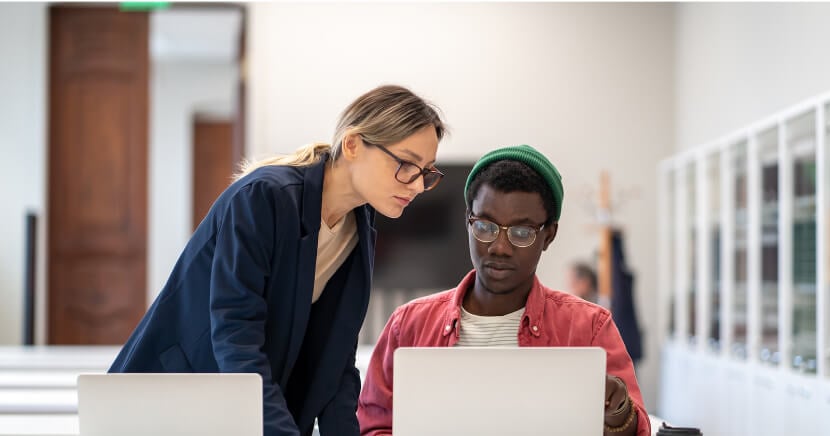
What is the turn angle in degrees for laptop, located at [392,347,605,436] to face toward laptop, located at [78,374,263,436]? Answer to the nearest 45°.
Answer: approximately 90° to its left

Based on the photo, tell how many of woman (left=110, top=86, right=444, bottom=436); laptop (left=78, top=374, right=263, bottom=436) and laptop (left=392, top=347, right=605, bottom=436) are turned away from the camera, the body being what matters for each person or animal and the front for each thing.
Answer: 2

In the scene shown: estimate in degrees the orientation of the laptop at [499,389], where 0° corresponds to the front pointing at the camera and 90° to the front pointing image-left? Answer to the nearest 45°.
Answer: approximately 180°

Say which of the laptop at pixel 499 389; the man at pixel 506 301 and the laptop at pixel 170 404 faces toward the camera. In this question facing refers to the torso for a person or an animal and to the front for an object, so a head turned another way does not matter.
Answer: the man

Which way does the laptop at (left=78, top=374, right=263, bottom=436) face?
away from the camera

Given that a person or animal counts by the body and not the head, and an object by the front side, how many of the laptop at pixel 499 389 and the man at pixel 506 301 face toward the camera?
1

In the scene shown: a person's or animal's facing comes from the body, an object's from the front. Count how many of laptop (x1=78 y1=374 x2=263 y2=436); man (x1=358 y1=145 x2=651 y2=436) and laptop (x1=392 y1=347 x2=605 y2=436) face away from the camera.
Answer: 2

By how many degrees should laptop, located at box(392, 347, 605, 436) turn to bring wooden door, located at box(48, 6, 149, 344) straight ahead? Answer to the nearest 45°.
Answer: approximately 45° to its left

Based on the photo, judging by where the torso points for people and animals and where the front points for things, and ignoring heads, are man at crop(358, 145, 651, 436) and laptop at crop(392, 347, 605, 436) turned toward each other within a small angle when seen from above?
yes

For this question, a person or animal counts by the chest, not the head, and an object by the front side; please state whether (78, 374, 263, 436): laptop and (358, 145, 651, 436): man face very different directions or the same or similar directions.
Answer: very different directions

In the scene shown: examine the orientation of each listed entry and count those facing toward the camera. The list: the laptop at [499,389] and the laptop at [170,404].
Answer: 0

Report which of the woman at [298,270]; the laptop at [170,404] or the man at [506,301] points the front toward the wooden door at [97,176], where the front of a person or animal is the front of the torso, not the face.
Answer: the laptop
